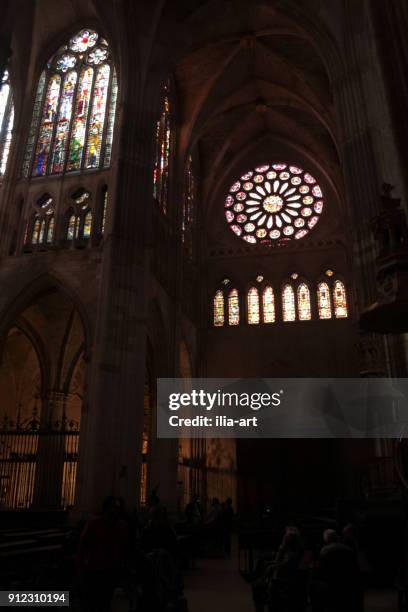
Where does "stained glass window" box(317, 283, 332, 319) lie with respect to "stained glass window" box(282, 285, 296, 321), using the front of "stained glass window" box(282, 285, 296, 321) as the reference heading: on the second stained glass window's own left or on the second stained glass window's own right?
on the second stained glass window's own left

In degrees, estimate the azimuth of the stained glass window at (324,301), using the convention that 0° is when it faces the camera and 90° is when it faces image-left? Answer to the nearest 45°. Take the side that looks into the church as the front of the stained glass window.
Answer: approximately 0°

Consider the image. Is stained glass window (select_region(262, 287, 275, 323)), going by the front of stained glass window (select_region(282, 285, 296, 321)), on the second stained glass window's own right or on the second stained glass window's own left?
on the second stained glass window's own right

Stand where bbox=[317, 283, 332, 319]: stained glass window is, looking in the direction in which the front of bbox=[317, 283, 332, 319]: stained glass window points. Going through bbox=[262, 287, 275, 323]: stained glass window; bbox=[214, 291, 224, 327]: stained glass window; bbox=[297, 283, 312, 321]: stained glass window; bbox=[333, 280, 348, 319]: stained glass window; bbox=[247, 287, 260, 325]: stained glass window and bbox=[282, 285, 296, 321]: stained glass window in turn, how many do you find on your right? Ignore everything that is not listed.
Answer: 5

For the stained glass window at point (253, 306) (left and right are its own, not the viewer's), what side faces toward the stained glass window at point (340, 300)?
left

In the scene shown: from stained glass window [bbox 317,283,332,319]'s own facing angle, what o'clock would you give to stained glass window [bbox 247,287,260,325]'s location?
stained glass window [bbox 247,287,260,325] is roughly at 3 o'clock from stained glass window [bbox 317,283,332,319].

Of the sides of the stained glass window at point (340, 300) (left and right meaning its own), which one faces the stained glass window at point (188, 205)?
right
